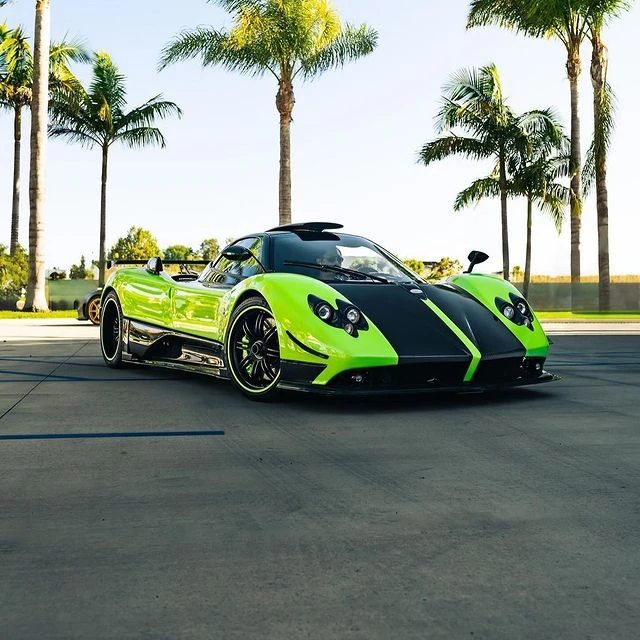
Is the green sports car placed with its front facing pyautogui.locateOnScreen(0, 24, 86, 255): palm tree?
no

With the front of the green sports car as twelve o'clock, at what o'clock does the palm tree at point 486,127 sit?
The palm tree is roughly at 8 o'clock from the green sports car.

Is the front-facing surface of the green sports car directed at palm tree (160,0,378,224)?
no

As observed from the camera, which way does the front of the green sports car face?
facing the viewer and to the right of the viewer

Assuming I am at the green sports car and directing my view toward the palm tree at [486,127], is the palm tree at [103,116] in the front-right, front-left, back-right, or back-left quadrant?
front-left

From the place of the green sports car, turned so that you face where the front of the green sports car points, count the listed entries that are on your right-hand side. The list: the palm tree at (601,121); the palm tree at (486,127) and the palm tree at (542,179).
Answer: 0

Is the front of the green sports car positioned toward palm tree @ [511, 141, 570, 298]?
no

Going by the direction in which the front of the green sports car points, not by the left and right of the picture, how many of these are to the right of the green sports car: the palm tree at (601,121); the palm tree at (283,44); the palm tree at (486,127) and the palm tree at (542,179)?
0

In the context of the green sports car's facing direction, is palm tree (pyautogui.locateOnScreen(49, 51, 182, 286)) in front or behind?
behind

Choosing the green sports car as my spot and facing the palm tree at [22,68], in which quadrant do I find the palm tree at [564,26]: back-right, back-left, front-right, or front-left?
front-right

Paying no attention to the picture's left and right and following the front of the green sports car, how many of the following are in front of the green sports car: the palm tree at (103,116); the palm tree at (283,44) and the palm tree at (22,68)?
0
